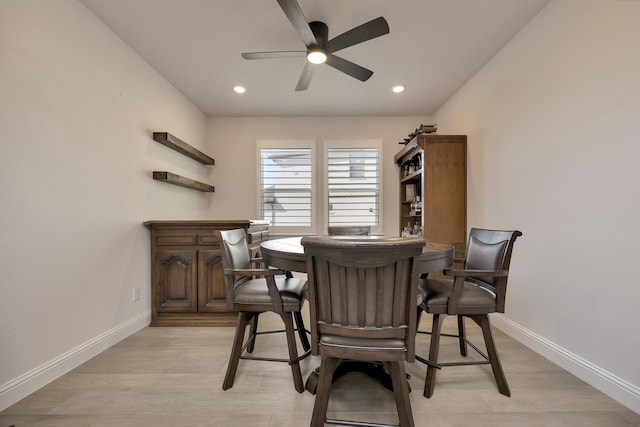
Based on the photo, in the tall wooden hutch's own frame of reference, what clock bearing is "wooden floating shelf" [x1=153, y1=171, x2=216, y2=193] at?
The wooden floating shelf is roughly at 11 o'clock from the tall wooden hutch.

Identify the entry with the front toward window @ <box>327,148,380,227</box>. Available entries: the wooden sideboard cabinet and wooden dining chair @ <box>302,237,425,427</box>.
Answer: the wooden dining chair

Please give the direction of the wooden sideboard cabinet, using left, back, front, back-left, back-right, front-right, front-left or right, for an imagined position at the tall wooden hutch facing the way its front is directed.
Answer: front-left

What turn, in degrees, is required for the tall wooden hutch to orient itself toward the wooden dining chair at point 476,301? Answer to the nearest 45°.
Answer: approximately 90° to its left

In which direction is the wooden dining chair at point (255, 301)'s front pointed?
to the viewer's right

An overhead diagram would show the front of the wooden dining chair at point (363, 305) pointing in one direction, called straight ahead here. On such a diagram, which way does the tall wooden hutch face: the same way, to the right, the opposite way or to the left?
to the left

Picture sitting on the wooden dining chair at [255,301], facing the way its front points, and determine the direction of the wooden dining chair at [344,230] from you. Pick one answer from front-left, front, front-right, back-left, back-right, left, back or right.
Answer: front-left

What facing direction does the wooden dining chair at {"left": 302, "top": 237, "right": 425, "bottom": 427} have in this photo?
away from the camera

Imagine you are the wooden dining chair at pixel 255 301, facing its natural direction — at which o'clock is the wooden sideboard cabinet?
The wooden sideboard cabinet is roughly at 8 o'clock from the wooden dining chair.
